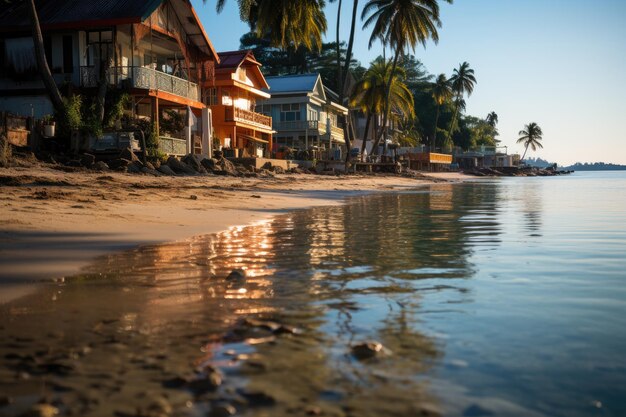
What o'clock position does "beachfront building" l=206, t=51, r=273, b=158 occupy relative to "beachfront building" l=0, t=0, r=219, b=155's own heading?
"beachfront building" l=206, t=51, r=273, b=158 is roughly at 9 o'clock from "beachfront building" l=0, t=0, r=219, b=155.

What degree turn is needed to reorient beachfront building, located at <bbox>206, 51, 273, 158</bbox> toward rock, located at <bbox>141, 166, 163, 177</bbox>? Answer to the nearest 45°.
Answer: approximately 45° to its right

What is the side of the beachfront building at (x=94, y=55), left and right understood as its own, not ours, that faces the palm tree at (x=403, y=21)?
left

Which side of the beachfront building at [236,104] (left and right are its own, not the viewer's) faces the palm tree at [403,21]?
left

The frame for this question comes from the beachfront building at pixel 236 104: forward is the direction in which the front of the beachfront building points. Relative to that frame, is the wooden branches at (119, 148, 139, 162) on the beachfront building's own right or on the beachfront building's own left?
on the beachfront building's own right

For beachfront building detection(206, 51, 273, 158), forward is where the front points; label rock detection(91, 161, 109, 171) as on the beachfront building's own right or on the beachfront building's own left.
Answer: on the beachfront building's own right

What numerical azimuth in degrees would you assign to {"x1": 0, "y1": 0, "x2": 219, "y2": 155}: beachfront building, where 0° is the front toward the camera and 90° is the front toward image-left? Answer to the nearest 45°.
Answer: approximately 315°

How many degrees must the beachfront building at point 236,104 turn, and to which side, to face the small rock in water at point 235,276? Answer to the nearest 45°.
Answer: approximately 45° to its right

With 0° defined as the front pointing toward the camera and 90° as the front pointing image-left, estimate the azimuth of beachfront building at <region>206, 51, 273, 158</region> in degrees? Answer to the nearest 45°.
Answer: approximately 315°

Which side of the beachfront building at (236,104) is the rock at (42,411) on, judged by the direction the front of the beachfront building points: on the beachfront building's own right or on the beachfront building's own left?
on the beachfront building's own right
